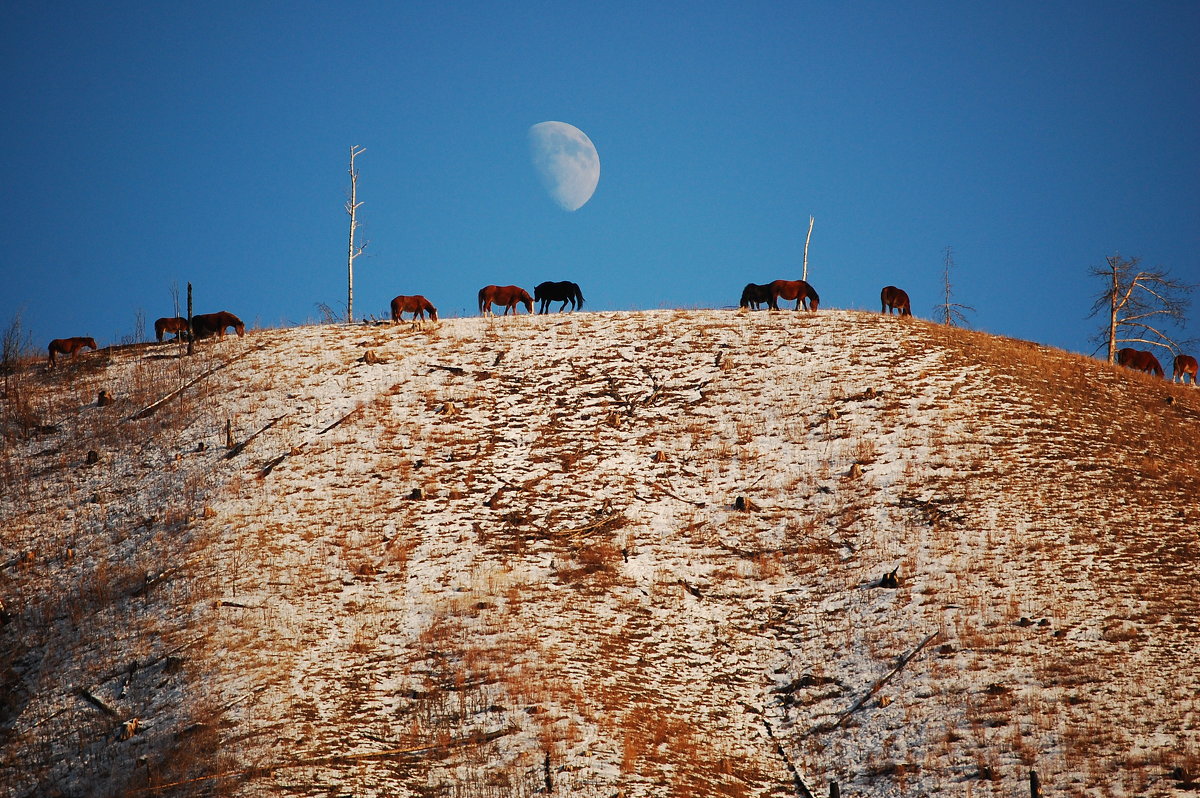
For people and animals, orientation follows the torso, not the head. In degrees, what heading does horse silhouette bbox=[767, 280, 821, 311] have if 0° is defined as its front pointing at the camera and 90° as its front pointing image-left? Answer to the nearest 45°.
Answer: approximately 270°

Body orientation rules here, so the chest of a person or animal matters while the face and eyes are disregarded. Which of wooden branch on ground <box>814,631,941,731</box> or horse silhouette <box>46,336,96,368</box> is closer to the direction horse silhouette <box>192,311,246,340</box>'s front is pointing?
the wooden branch on ground

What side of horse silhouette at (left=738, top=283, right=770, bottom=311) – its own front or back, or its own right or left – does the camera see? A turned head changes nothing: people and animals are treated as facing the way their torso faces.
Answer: left

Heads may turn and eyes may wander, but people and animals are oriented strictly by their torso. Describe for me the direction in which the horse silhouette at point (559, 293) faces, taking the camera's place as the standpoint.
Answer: facing to the left of the viewer

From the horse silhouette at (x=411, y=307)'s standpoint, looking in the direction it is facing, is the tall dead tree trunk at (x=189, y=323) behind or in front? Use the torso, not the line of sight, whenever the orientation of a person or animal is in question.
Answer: behind

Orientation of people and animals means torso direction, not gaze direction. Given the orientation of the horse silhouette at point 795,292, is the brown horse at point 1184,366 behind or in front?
in front

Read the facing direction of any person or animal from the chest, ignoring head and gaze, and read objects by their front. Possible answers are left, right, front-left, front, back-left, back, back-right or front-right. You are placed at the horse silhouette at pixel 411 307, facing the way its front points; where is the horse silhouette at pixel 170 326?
back

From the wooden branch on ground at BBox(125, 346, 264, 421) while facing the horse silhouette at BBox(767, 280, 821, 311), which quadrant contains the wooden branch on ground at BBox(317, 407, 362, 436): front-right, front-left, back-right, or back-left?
front-right

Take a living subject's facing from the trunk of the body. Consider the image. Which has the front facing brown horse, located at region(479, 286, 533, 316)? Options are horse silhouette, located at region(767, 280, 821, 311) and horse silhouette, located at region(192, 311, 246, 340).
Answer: horse silhouette, located at region(192, 311, 246, 340)

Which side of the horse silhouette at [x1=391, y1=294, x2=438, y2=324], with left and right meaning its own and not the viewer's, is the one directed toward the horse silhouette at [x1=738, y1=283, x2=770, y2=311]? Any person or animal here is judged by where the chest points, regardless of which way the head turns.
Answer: front

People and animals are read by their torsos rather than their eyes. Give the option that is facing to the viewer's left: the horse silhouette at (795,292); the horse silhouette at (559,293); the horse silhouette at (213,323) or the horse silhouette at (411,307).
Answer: the horse silhouette at (559,293)

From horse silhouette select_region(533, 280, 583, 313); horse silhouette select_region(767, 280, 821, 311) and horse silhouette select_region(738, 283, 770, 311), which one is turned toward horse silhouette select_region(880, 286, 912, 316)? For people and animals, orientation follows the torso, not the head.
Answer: horse silhouette select_region(767, 280, 821, 311)

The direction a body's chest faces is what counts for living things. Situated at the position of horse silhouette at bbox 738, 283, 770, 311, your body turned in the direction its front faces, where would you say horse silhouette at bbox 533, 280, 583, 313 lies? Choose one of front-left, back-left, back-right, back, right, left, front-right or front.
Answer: front

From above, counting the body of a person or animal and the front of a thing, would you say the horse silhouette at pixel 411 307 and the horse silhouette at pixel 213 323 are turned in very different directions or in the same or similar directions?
same or similar directions

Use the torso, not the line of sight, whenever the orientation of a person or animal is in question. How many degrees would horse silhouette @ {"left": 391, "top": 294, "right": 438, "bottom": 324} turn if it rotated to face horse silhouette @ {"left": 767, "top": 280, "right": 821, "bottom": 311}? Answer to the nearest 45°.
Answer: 0° — it already faces it

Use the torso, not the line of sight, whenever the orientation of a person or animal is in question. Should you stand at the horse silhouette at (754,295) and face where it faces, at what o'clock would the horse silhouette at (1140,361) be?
the horse silhouette at (1140,361) is roughly at 6 o'clock from the horse silhouette at (754,295).

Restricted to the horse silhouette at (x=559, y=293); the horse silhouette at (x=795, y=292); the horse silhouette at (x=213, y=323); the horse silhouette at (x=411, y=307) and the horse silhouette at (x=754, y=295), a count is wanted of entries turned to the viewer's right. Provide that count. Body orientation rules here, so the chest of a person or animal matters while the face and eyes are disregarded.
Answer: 3

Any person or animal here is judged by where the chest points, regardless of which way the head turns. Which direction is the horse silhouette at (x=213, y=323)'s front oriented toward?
to the viewer's right

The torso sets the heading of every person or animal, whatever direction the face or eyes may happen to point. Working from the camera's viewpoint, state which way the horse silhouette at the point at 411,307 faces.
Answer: facing to the right of the viewer
